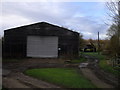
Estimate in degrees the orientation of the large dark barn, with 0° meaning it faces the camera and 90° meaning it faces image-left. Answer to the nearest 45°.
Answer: approximately 0°
